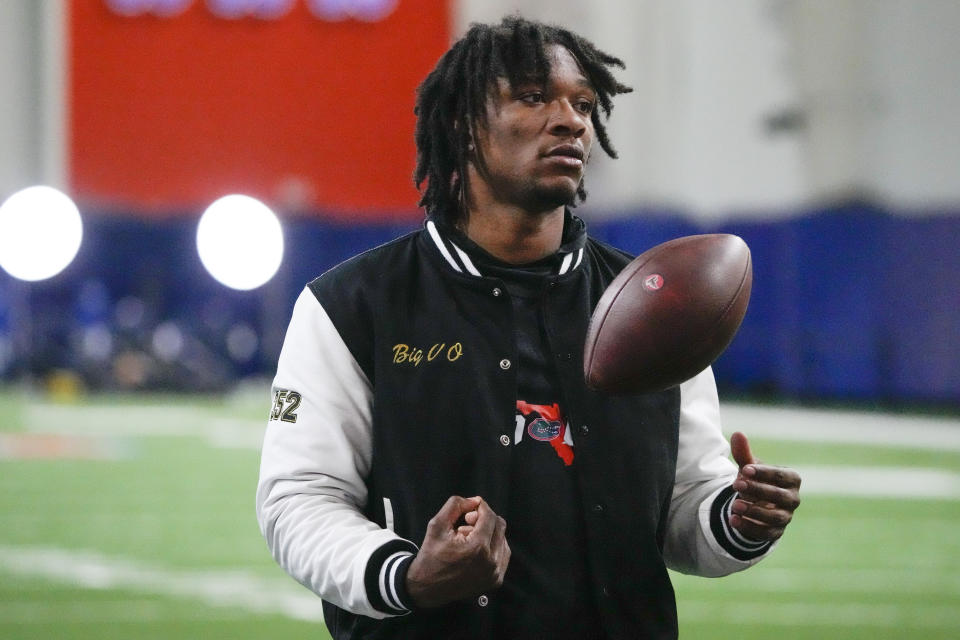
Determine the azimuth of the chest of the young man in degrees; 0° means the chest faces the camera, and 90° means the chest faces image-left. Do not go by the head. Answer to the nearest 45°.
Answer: approximately 315°

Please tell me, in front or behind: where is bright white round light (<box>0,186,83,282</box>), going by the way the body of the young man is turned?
behind

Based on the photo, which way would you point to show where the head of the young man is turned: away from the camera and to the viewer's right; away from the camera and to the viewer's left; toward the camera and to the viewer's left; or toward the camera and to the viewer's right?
toward the camera and to the viewer's right

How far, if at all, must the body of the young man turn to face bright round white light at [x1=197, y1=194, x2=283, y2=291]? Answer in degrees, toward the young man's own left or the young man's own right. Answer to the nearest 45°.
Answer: approximately 135° to the young man's own left

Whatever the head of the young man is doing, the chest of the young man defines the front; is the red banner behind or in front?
behind
